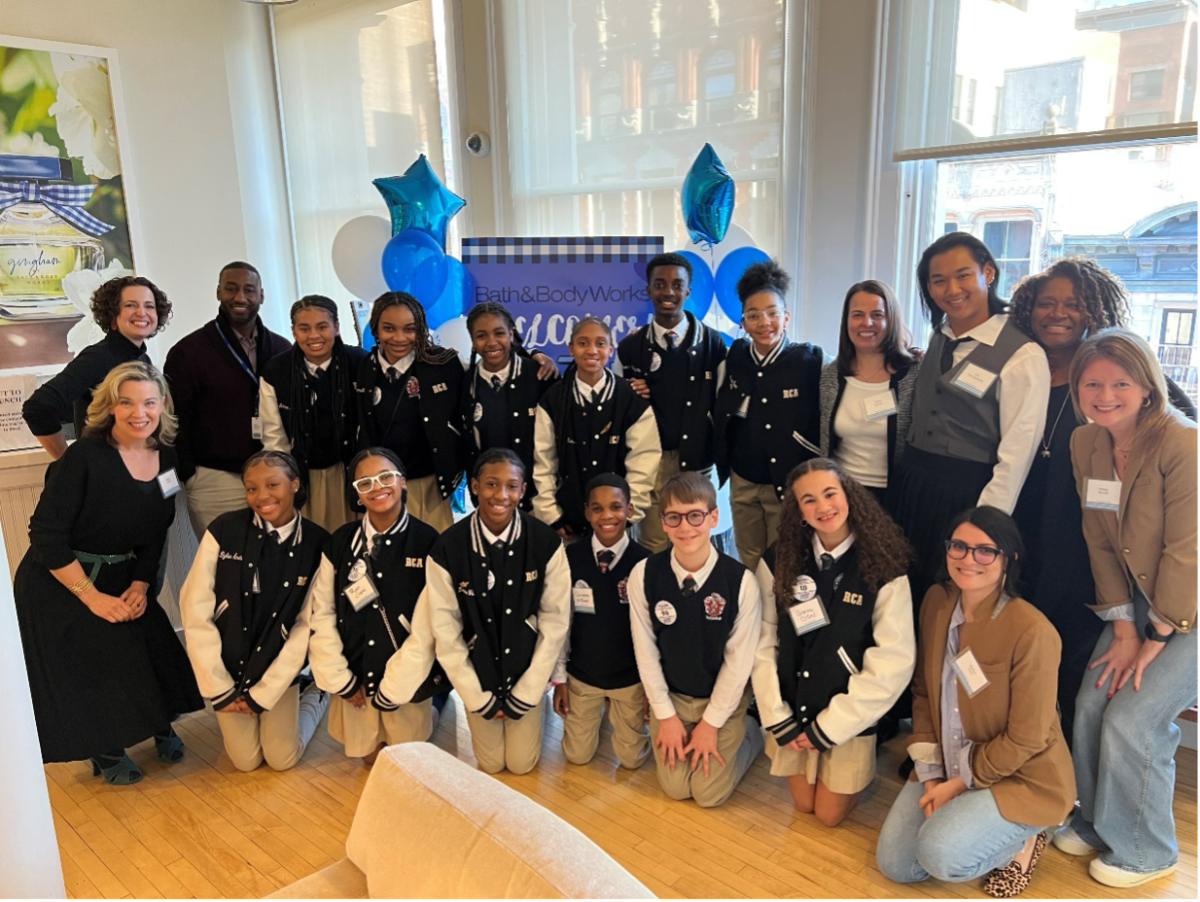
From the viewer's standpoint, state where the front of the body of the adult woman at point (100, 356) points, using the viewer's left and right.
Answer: facing the viewer and to the right of the viewer

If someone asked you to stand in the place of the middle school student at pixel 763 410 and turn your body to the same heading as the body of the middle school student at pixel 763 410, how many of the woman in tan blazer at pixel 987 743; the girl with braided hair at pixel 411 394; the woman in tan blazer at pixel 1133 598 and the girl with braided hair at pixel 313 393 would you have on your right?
2

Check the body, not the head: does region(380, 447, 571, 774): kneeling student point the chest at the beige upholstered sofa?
yes

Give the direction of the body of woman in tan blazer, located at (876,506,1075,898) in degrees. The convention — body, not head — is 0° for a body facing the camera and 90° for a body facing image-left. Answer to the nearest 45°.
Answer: approximately 45°

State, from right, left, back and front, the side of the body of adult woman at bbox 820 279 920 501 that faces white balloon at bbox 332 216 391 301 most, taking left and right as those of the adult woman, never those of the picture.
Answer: right

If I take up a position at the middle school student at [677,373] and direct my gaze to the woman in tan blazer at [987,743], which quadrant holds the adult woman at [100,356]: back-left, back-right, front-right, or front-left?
back-right

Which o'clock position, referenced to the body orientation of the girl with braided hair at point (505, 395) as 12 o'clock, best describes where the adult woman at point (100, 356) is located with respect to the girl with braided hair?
The adult woman is roughly at 3 o'clock from the girl with braided hair.

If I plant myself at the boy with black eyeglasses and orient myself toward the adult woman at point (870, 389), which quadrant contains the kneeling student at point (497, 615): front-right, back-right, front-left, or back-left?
back-left

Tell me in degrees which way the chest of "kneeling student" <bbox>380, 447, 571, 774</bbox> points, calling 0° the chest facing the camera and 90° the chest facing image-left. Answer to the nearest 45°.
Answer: approximately 0°

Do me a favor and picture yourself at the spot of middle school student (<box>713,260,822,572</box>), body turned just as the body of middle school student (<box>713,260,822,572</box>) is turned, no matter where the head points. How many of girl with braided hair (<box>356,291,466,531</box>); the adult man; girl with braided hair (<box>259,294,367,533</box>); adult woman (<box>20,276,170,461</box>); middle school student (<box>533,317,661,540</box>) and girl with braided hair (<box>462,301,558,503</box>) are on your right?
6
